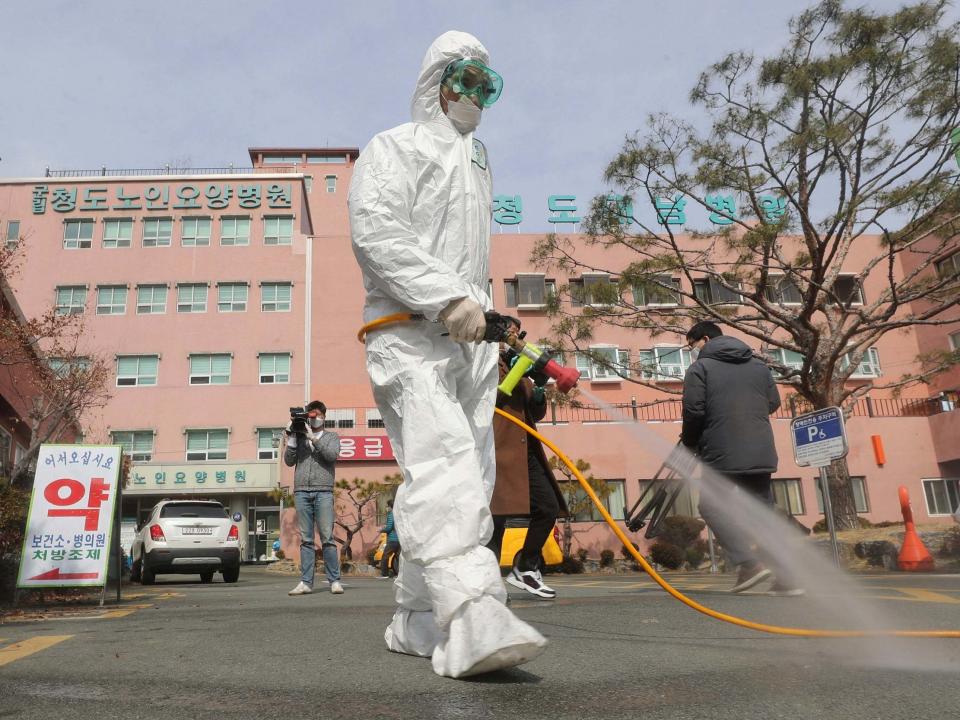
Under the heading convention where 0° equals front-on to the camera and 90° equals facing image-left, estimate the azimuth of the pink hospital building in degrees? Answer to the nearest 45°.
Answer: approximately 0°

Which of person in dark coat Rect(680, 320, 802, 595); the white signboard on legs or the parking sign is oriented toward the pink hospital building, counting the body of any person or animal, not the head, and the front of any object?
the person in dark coat

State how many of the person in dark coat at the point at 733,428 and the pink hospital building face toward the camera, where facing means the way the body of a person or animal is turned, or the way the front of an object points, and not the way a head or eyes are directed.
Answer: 1

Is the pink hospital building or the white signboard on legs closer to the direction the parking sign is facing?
the white signboard on legs
